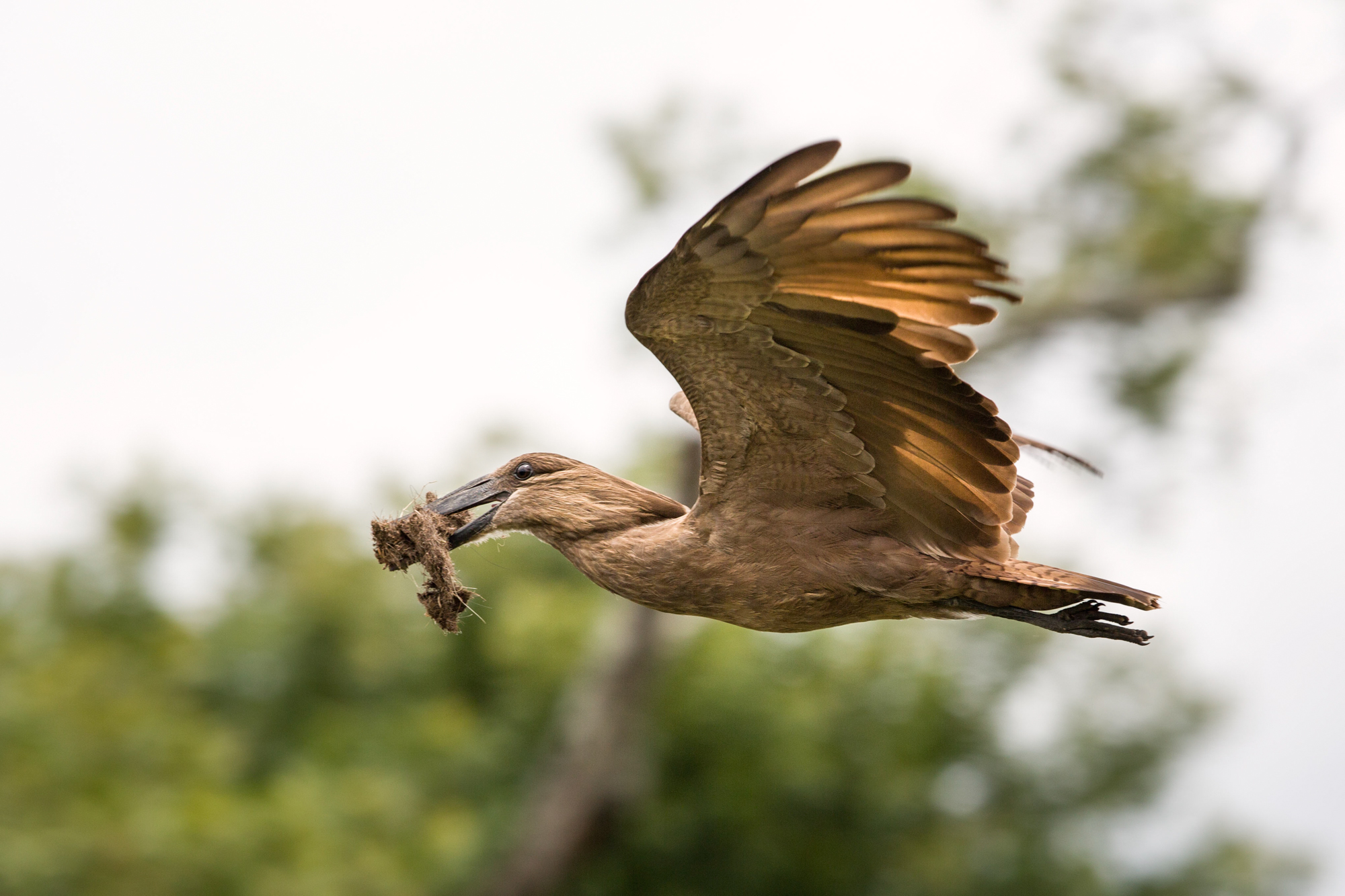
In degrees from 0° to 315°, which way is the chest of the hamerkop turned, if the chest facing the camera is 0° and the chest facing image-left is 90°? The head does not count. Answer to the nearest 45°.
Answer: approximately 90°
